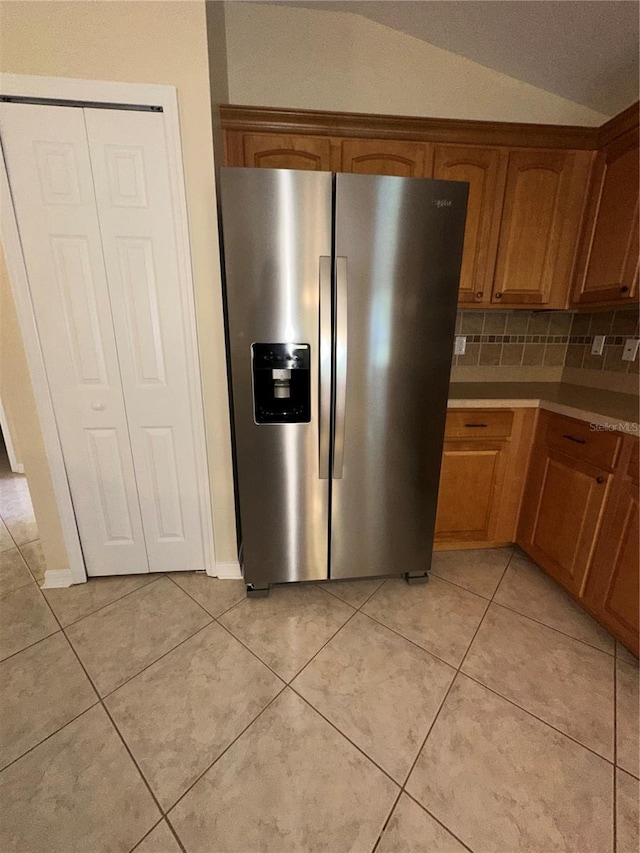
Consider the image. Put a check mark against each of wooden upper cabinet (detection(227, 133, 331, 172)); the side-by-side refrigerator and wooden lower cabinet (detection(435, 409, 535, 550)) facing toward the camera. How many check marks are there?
3

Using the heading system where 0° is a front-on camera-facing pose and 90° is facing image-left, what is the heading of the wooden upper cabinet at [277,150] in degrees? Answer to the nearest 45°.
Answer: approximately 0°

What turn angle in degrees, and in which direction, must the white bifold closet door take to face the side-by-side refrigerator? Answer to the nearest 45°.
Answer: approximately 45° to its left

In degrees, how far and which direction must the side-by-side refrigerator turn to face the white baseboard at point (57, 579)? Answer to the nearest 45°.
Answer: approximately 90° to its right

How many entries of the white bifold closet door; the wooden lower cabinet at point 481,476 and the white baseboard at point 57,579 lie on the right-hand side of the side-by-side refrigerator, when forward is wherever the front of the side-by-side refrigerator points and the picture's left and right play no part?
2

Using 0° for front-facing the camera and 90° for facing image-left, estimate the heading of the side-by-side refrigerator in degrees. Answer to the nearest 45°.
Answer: approximately 0°

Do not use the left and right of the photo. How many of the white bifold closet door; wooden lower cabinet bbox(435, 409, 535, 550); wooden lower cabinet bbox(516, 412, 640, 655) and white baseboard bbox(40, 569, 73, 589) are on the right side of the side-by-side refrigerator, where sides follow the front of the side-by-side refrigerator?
2

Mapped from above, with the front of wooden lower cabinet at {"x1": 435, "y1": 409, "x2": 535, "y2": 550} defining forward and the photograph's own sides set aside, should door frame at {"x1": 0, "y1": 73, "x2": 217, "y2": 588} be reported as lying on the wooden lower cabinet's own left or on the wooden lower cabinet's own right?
on the wooden lower cabinet's own right
